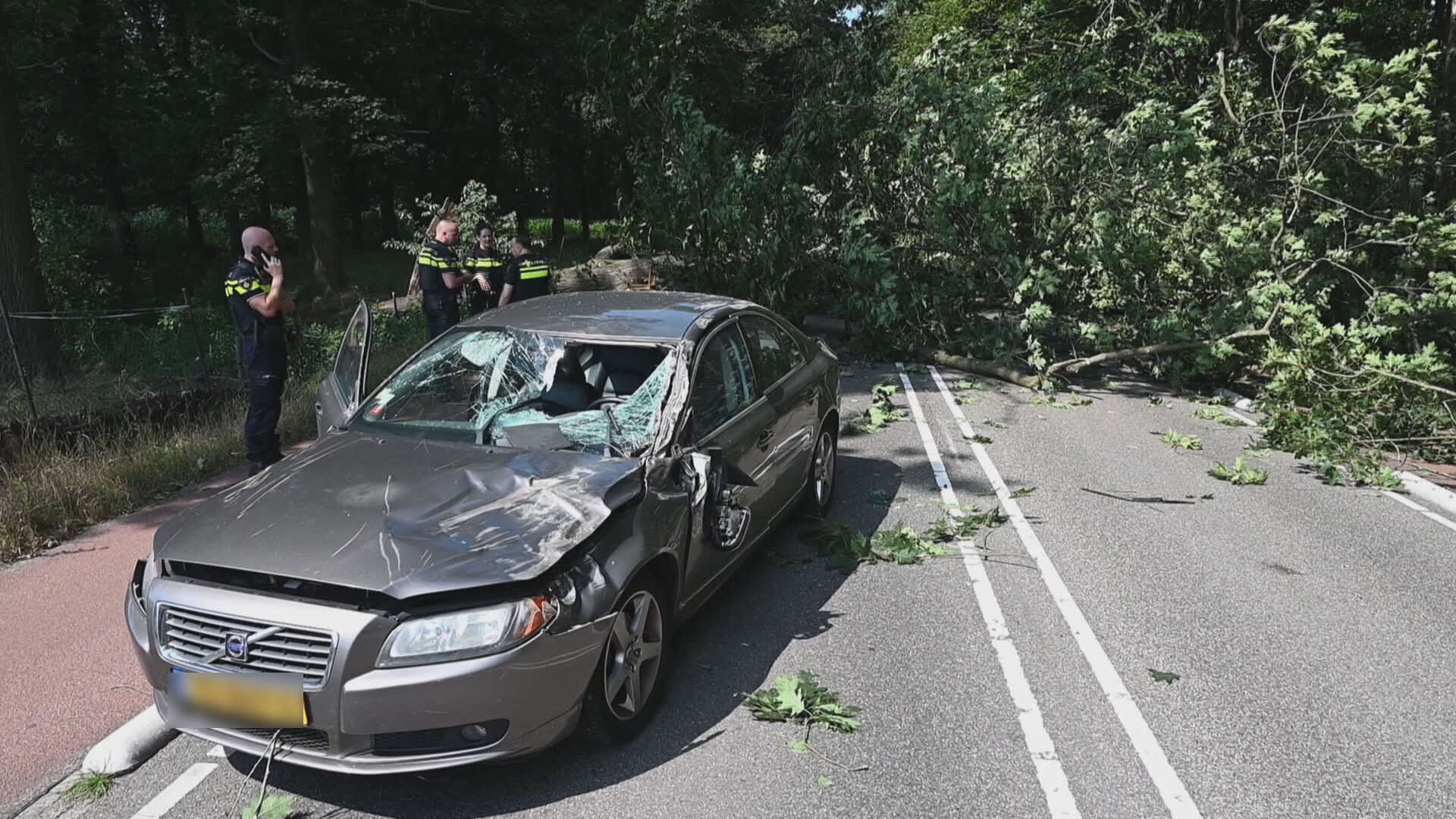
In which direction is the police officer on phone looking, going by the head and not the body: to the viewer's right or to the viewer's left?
to the viewer's right

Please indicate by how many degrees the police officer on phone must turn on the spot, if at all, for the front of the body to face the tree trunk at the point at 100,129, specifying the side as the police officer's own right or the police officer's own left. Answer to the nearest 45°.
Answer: approximately 90° to the police officer's own left

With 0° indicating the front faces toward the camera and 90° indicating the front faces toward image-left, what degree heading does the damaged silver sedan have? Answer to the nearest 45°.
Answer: approximately 45°

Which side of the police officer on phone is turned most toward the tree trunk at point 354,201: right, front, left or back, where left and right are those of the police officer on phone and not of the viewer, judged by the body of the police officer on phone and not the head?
left

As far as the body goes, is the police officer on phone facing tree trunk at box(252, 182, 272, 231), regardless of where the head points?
no

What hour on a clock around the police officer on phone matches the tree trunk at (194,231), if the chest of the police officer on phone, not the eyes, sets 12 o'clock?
The tree trunk is roughly at 9 o'clock from the police officer on phone.

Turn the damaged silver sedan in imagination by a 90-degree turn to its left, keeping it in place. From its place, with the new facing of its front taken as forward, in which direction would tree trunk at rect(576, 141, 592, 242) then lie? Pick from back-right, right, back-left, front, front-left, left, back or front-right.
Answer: back-left

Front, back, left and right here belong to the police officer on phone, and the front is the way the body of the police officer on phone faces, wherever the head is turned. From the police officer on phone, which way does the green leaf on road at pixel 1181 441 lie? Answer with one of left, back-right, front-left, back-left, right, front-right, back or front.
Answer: front

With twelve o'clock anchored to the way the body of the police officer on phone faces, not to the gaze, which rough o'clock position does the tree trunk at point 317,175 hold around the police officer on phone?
The tree trunk is roughly at 9 o'clock from the police officer on phone.

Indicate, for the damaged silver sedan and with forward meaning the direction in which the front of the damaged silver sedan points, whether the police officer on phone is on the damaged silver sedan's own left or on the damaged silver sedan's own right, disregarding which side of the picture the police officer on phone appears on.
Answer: on the damaged silver sedan's own right

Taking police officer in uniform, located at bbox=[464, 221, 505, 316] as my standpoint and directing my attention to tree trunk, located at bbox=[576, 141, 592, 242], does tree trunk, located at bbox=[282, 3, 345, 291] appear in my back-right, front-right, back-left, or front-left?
front-left

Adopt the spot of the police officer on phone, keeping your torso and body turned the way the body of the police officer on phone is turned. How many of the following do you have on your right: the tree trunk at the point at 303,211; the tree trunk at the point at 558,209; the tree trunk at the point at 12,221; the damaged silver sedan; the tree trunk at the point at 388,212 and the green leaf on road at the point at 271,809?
2

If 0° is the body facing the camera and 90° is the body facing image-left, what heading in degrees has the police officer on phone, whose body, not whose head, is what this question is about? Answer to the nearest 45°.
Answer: approximately 270°

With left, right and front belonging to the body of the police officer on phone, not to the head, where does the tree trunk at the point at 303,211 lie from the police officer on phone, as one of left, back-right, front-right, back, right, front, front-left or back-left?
left

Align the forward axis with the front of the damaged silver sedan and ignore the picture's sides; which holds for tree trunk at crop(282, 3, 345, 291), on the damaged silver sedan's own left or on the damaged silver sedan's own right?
on the damaged silver sedan's own right

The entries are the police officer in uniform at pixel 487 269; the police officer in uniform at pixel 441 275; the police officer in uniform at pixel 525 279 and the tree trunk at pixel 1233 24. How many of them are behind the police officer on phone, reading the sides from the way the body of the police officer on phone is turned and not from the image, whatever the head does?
0

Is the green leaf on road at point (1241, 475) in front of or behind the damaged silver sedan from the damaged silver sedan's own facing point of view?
behind

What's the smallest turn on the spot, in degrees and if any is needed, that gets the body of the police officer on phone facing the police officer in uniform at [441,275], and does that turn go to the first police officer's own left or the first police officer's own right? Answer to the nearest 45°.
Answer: approximately 45° to the first police officer's own left

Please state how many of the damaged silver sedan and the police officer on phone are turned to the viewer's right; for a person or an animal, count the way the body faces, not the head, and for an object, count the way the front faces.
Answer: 1

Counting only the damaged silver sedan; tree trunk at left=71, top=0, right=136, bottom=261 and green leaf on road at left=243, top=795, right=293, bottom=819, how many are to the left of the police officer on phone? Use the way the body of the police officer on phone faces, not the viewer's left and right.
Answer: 1
